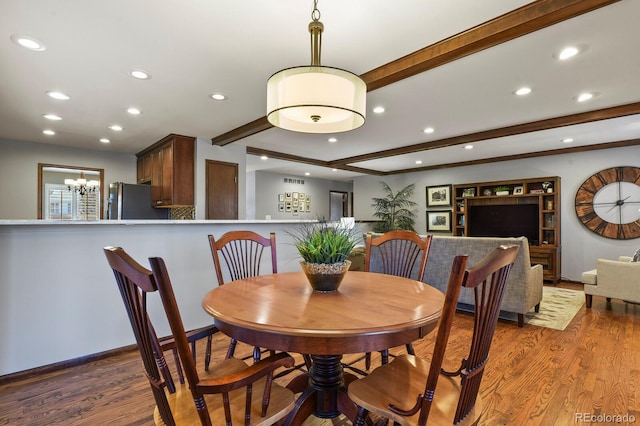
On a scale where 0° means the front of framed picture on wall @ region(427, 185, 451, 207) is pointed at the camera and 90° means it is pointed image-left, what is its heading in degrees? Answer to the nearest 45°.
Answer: approximately 0°

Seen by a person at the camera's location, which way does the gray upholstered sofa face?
facing away from the viewer and to the right of the viewer

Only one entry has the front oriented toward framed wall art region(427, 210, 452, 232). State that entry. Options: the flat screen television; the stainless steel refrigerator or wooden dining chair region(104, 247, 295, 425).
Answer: the wooden dining chair

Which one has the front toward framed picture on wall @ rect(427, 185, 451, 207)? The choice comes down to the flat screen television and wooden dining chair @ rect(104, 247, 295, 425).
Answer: the wooden dining chair

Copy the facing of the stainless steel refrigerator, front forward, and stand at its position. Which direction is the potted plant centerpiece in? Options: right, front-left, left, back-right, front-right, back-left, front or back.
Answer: left

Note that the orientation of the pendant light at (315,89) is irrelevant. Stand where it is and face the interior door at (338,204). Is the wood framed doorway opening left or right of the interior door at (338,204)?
left

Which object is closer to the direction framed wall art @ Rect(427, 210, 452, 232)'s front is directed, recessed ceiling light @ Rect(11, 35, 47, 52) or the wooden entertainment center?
the recessed ceiling light

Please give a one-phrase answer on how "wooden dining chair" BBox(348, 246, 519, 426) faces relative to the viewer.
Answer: facing away from the viewer and to the left of the viewer

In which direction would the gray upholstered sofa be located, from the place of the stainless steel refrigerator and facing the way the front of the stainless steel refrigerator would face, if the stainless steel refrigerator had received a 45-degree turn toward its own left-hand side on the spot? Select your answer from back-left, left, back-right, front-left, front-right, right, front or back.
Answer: left

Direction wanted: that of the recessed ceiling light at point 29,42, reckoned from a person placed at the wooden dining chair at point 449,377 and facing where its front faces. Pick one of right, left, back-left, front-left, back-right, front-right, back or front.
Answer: front-left

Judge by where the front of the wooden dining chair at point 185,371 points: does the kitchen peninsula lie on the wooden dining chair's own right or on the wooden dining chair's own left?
on the wooden dining chair's own left

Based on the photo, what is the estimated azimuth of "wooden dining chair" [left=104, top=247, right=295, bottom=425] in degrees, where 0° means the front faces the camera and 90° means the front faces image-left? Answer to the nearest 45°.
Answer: approximately 225°
